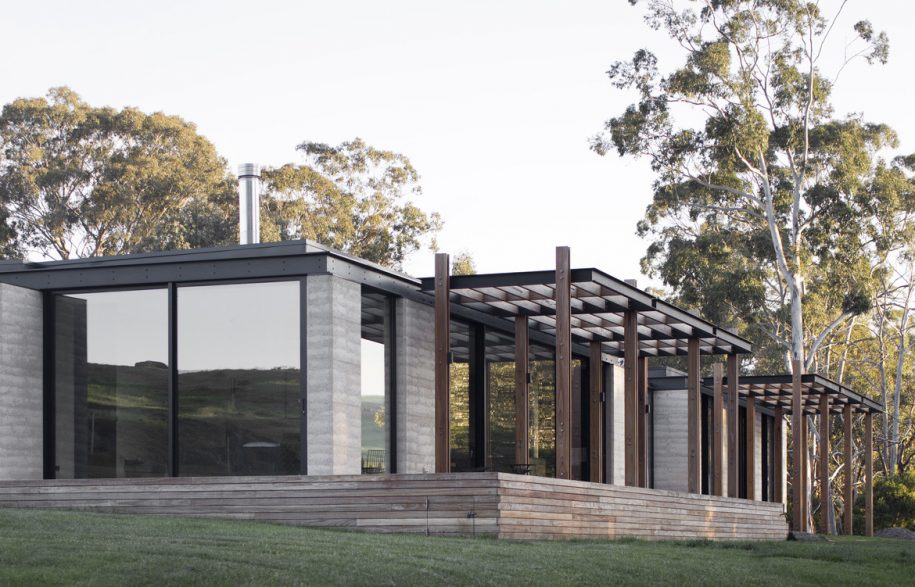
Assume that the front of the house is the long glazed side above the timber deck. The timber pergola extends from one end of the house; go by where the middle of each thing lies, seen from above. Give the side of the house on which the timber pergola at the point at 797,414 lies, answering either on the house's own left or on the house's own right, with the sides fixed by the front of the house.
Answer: on the house's own left

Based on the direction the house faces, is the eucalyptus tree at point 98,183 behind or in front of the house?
behind
